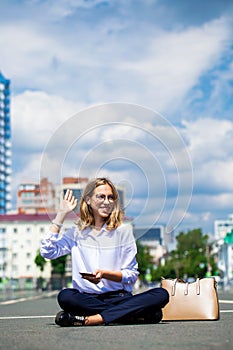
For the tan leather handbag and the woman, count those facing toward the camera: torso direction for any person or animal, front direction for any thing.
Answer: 2

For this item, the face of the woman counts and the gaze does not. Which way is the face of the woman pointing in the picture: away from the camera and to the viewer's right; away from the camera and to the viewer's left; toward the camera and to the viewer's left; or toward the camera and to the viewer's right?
toward the camera and to the viewer's right

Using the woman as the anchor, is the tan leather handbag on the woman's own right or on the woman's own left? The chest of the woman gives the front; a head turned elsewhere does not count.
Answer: on the woman's own left

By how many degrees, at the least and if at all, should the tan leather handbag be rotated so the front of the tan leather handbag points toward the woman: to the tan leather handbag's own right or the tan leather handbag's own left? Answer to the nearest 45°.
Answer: approximately 45° to the tan leather handbag's own right

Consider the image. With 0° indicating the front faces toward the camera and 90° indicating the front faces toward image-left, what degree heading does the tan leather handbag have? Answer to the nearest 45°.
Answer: approximately 0°
